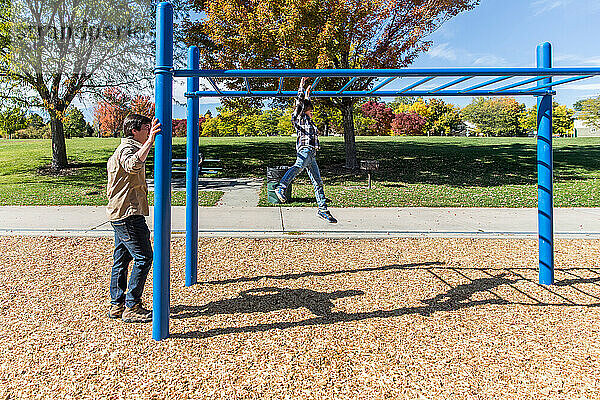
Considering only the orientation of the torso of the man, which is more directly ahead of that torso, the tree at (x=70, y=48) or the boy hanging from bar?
the boy hanging from bar

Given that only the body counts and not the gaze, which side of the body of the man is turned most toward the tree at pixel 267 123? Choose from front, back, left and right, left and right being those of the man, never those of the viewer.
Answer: left

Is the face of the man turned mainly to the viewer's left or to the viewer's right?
to the viewer's right

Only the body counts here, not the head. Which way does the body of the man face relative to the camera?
to the viewer's right
